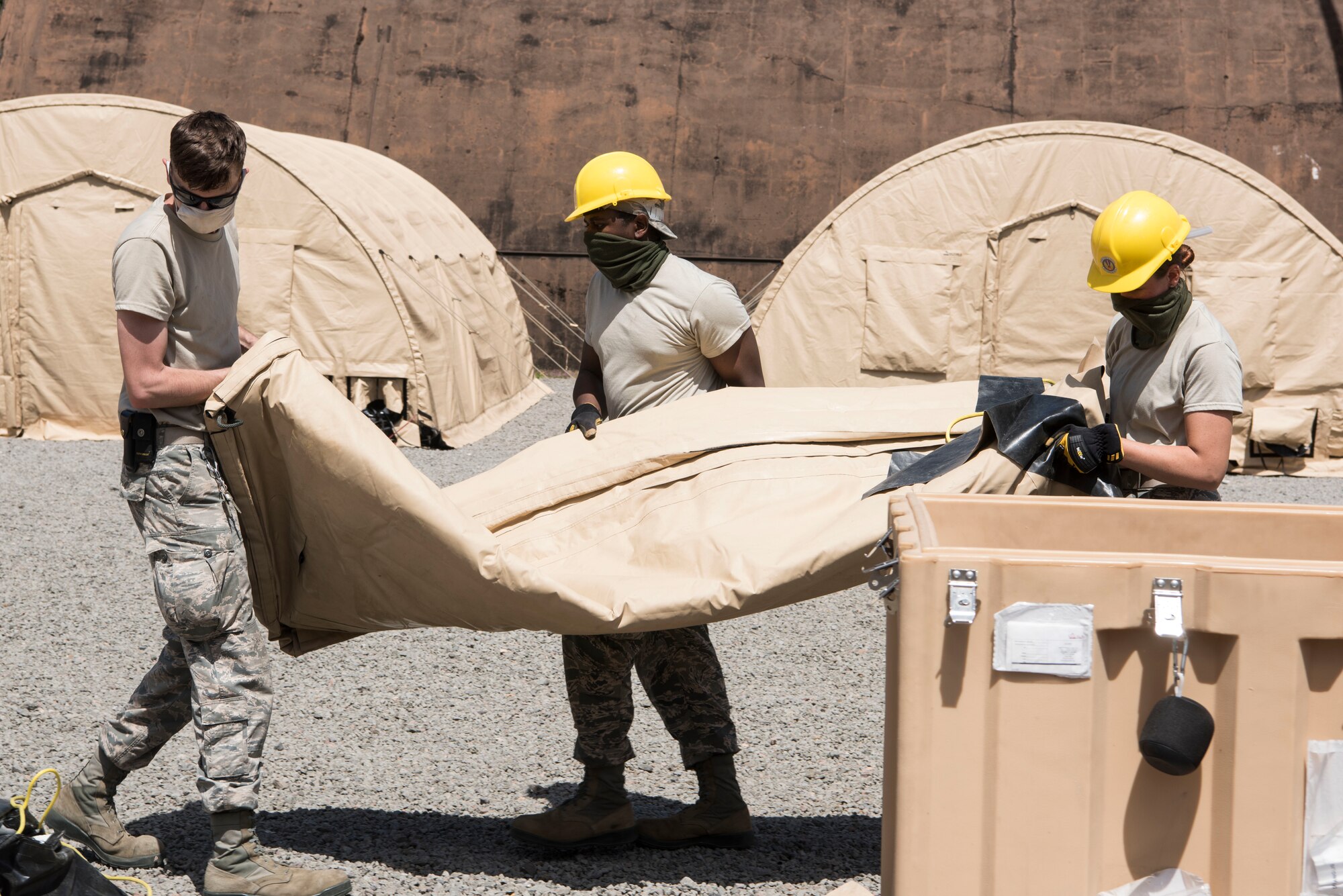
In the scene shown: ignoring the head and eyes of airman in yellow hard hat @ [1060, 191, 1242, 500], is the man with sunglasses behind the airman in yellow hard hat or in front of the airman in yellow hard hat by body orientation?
in front

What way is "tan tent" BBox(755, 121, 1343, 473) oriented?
toward the camera

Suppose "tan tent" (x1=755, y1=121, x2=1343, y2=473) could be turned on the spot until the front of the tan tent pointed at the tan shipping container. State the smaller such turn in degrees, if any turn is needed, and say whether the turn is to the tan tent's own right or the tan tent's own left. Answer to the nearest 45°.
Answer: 0° — it already faces it

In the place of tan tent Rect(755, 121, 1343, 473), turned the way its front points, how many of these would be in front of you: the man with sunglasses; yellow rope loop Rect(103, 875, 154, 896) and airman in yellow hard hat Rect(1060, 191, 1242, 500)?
3

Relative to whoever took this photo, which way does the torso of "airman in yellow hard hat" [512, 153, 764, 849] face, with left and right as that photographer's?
facing the viewer and to the left of the viewer

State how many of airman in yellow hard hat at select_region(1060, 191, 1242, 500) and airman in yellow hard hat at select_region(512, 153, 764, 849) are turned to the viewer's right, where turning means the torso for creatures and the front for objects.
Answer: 0

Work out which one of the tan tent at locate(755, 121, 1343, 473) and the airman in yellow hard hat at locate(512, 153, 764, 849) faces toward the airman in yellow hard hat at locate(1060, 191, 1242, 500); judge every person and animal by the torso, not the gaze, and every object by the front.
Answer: the tan tent

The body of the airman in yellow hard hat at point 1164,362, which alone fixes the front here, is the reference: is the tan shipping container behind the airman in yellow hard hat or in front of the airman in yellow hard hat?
in front

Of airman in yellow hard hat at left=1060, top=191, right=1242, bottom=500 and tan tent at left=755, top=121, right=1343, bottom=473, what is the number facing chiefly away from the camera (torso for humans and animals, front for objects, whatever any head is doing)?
0

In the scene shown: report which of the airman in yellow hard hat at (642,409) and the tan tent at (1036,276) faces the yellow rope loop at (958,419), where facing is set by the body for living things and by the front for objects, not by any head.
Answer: the tan tent

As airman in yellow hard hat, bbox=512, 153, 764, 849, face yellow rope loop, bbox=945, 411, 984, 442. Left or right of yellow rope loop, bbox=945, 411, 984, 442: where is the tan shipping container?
right

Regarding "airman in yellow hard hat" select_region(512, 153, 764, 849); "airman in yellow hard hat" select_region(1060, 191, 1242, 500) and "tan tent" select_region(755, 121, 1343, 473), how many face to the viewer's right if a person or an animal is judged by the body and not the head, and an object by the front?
0

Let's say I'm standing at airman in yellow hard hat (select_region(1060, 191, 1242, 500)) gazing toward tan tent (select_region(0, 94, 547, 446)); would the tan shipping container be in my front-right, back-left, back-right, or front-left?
back-left
